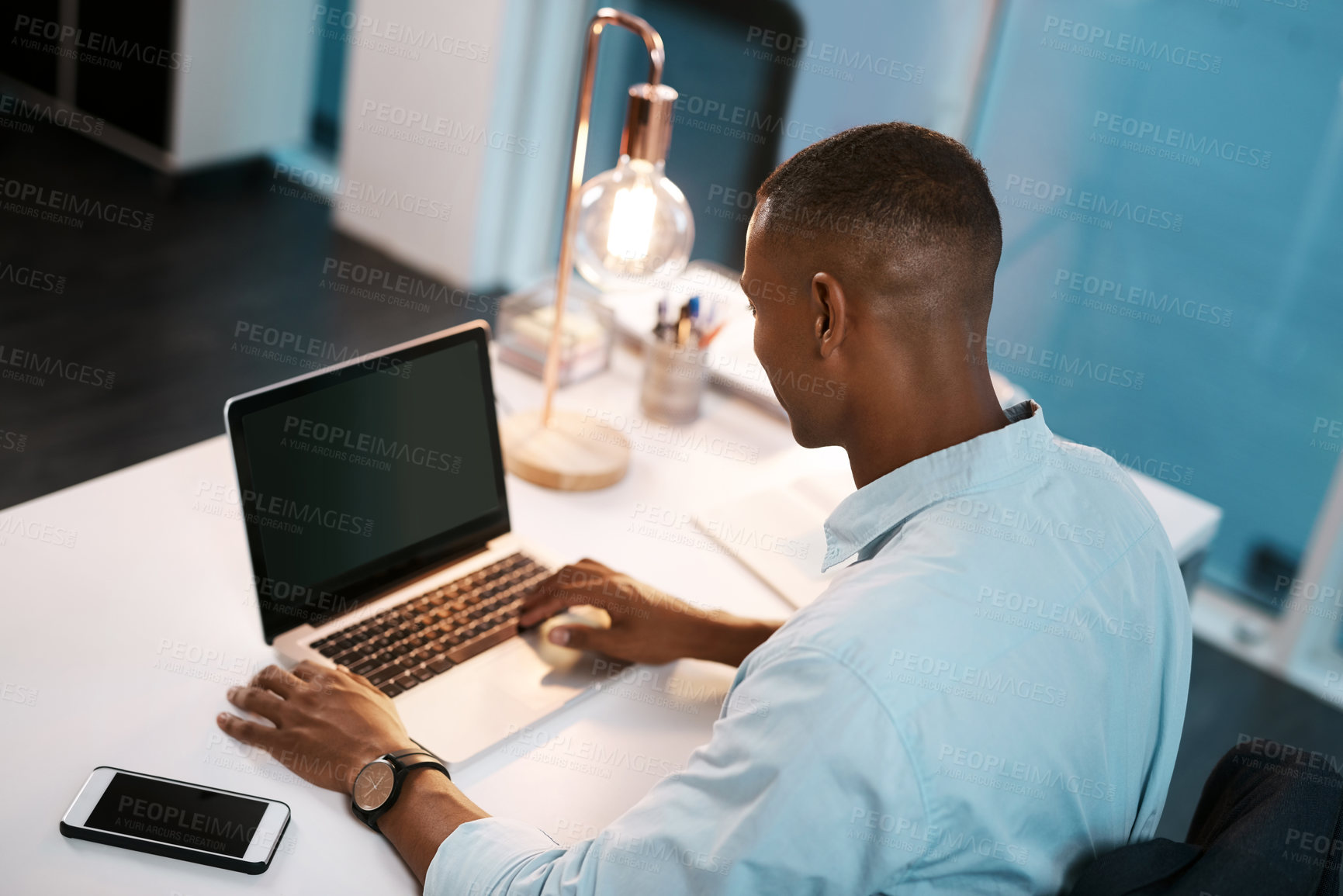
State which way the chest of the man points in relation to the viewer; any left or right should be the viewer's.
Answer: facing away from the viewer and to the left of the viewer

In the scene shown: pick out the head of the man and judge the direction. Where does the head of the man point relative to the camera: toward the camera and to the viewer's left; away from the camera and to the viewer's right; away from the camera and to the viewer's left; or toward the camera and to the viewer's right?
away from the camera and to the viewer's left

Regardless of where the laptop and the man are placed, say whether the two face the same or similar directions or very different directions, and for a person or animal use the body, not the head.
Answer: very different directions

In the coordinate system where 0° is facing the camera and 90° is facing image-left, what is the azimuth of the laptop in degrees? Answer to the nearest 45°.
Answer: approximately 315°
